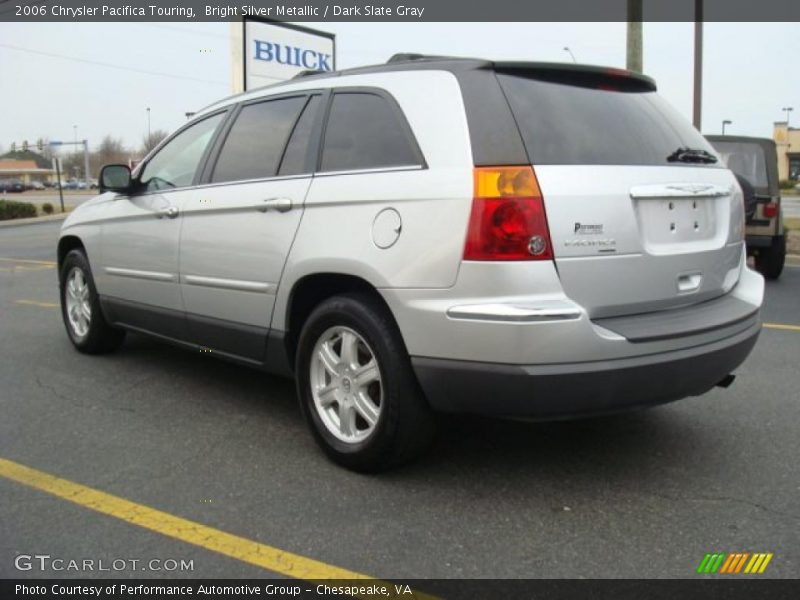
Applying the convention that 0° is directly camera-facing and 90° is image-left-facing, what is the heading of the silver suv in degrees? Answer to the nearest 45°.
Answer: approximately 135°

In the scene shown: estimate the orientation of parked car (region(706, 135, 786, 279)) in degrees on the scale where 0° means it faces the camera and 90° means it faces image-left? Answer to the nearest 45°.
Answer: approximately 180°

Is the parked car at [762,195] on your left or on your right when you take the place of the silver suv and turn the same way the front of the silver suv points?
on your right

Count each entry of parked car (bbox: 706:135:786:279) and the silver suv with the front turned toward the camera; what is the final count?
0

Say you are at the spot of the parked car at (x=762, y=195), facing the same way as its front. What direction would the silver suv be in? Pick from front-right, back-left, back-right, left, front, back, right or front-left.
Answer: back
